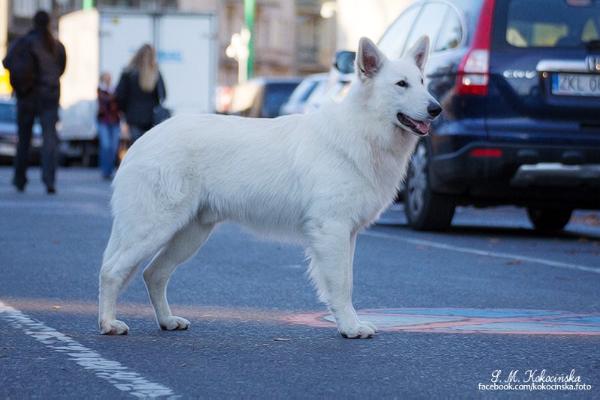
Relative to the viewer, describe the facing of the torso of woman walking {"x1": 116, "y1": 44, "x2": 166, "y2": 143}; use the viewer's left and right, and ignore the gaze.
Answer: facing away from the viewer

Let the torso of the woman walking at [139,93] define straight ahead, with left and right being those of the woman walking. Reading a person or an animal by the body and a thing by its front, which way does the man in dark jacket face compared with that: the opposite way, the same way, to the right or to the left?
the same way

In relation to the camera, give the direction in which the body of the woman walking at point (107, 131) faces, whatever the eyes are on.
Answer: toward the camera

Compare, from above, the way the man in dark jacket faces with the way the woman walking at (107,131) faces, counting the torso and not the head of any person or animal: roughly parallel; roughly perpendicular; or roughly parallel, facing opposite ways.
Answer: roughly parallel, facing opposite ways

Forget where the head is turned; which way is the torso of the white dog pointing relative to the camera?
to the viewer's right

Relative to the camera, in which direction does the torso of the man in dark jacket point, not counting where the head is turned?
away from the camera

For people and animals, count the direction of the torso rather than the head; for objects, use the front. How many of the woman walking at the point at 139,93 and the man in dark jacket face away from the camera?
2

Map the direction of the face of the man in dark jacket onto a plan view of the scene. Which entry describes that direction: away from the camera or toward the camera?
away from the camera

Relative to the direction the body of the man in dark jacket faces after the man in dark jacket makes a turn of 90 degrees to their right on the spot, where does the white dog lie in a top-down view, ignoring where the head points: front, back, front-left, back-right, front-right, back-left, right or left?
right

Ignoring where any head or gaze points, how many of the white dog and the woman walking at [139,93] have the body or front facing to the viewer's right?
1

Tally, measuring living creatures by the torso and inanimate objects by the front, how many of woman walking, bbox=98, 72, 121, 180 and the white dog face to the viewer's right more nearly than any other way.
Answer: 1

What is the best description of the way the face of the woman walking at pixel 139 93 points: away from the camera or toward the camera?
away from the camera

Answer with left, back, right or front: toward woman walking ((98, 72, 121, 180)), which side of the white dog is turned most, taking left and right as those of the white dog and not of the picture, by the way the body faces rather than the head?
left

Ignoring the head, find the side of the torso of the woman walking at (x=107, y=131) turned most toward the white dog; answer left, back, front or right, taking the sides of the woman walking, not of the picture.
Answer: front
